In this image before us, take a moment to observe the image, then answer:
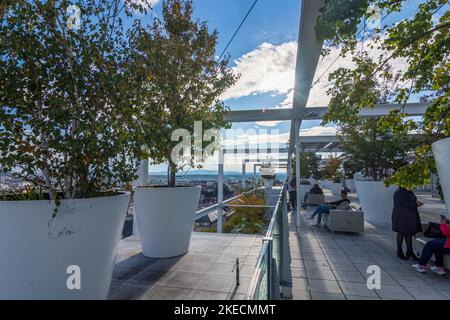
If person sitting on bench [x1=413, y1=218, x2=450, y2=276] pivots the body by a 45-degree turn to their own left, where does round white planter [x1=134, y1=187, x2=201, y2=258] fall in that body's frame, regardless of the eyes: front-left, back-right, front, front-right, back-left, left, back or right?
front

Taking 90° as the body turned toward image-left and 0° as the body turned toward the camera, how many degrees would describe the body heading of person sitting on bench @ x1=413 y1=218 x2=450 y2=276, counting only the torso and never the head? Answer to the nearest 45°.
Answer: approximately 90°

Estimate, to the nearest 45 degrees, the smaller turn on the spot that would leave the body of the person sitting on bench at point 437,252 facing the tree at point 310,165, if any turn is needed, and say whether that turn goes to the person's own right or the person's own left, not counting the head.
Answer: approximately 45° to the person's own right

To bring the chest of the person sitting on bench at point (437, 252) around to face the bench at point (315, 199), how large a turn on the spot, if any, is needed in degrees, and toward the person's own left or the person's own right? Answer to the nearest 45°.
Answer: approximately 45° to the person's own right

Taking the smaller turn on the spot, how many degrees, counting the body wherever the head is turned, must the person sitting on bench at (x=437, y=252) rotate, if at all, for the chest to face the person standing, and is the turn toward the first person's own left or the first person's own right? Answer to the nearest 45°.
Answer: approximately 45° to the first person's own right

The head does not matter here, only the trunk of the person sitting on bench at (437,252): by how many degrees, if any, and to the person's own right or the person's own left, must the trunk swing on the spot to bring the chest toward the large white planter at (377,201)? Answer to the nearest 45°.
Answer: approximately 90° to the person's own right
